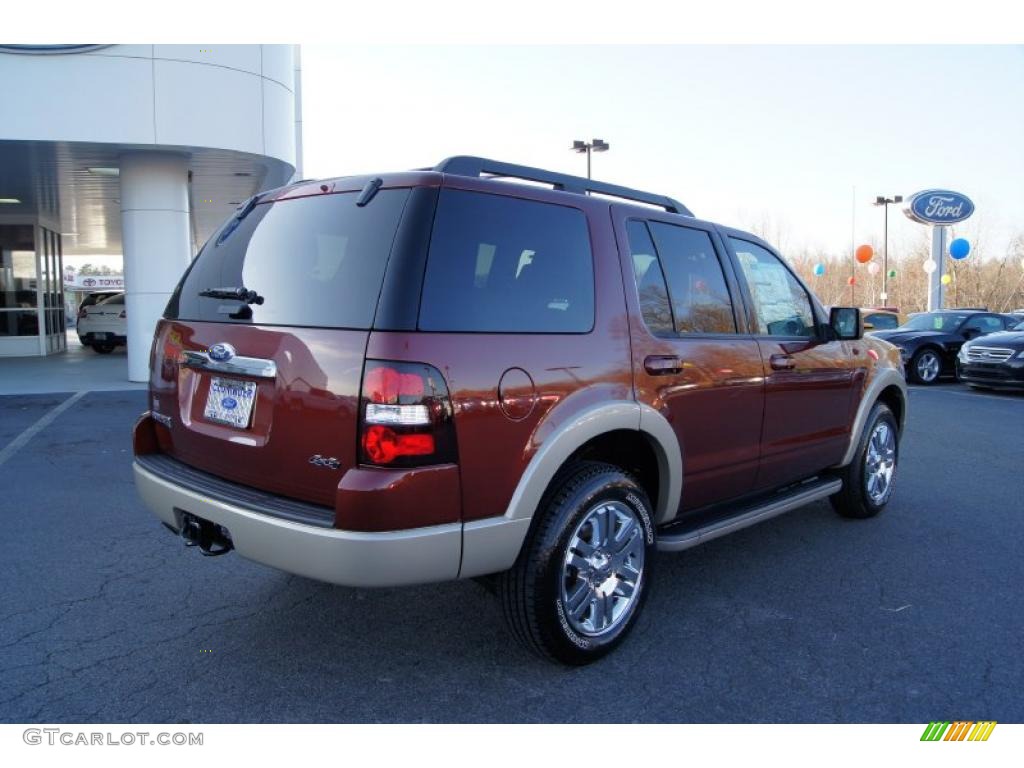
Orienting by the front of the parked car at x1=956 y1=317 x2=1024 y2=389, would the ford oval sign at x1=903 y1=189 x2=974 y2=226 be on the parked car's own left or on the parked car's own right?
on the parked car's own right

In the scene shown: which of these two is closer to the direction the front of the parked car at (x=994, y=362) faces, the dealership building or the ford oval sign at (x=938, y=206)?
the dealership building

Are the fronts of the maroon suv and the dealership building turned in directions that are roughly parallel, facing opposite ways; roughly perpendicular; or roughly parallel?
roughly perpendicular

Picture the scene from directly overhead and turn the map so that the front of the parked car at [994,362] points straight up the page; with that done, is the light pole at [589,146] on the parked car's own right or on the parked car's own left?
on the parked car's own right

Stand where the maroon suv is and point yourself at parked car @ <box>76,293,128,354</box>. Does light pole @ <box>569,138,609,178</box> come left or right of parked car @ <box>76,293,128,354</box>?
right

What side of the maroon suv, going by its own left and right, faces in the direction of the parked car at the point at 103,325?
left

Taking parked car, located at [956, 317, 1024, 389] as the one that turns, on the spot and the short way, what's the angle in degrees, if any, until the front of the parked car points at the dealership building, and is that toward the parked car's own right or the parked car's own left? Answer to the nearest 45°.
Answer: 0° — it already faces it

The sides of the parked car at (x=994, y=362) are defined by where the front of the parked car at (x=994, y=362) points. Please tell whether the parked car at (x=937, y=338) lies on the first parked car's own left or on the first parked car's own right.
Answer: on the first parked car's own right

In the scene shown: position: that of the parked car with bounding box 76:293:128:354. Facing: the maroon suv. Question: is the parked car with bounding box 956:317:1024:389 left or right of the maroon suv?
left

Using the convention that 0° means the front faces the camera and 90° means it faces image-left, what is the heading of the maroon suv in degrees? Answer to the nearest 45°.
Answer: approximately 225°

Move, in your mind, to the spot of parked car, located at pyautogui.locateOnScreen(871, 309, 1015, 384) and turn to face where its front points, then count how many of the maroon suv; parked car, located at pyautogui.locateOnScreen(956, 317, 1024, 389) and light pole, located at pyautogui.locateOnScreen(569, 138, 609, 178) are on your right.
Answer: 1

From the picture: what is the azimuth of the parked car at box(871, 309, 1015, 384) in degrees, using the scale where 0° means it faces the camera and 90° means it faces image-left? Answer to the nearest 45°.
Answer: approximately 45°

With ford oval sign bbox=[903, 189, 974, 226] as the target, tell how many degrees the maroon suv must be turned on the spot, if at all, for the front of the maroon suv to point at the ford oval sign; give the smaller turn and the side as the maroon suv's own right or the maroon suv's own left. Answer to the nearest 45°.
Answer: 0° — it already faces it

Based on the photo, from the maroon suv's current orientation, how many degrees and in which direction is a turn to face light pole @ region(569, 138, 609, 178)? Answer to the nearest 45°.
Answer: approximately 45° to its left

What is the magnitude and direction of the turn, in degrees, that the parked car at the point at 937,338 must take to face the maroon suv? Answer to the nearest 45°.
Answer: approximately 45° to its left
